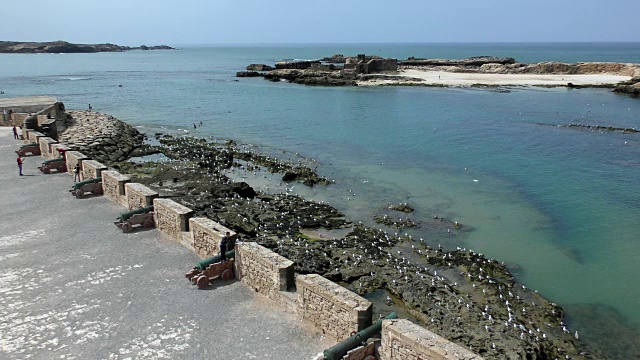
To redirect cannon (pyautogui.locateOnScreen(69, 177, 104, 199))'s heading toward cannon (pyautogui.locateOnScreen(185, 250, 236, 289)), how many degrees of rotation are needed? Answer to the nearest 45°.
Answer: approximately 135° to its right

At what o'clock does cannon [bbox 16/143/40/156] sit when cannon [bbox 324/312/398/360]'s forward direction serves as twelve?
cannon [bbox 16/143/40/156] is roughly at 9 o'clock from cannon [bbox 324/312/398/360].

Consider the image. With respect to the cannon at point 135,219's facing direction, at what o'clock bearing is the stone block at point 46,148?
The stone block is roughly at 10 o'clock from the cannon.

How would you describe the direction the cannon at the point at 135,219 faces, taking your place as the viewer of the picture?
facing away from the viewer and to the right of the viewer

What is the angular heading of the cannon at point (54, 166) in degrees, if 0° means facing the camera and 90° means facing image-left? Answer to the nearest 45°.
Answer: approximately 225°

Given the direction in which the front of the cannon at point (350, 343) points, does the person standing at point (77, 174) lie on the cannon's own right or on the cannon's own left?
on the cannon's own left

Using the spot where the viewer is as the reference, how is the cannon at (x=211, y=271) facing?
facing away from the viewer and to the right of the viewer

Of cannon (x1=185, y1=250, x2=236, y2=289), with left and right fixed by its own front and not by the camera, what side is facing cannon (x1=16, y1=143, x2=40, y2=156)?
left

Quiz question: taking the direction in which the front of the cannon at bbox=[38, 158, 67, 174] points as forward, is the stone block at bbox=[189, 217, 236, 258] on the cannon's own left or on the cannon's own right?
on the cannon's own right

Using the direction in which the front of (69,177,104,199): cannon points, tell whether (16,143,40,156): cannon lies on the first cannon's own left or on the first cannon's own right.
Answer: on the first cannon's own left

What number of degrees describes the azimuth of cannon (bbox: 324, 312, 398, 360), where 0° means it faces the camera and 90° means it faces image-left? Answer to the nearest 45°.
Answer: approximately 225°
